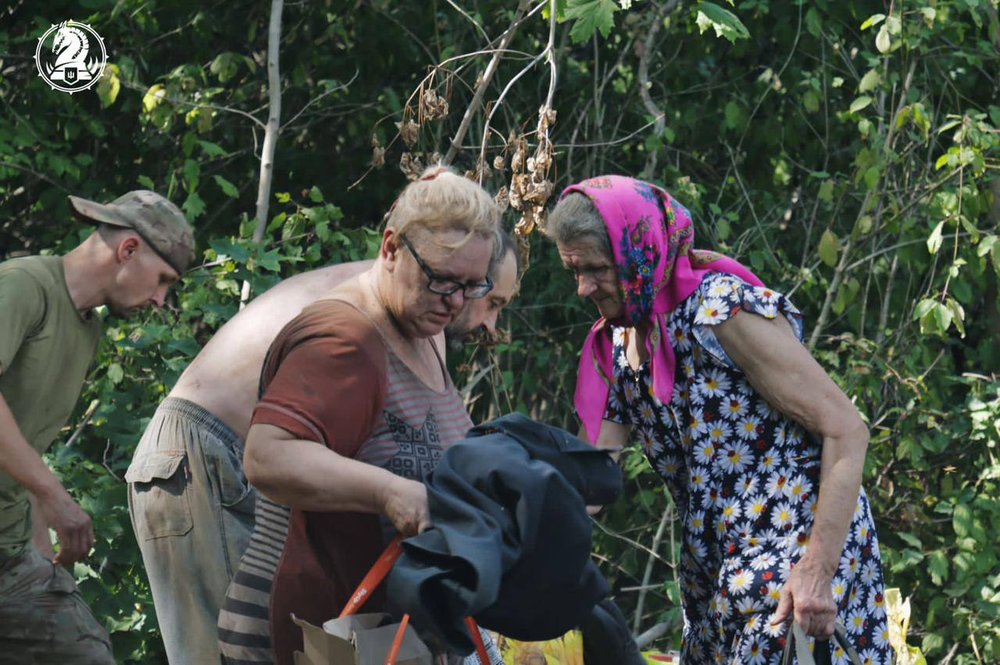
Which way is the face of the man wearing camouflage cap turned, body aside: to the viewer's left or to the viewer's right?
to the viewer's right

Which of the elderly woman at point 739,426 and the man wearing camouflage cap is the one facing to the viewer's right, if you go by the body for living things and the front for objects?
the man wearing camouflage cap

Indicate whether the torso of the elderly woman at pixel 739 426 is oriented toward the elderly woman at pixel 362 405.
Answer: yes

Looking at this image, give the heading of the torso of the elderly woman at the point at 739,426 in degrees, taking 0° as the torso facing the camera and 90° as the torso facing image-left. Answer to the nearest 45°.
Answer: approximately 45°

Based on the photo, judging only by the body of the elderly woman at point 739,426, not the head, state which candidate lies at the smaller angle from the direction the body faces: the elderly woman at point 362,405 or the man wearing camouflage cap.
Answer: the elderly woman

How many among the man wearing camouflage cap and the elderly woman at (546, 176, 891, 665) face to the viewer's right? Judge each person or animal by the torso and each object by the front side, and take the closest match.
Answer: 1

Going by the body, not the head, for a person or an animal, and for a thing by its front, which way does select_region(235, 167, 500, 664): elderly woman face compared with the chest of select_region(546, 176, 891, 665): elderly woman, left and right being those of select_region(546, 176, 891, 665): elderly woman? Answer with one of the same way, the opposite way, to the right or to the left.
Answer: to the left

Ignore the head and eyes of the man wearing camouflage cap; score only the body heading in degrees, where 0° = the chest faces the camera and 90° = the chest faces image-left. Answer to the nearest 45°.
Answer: approximately 270°

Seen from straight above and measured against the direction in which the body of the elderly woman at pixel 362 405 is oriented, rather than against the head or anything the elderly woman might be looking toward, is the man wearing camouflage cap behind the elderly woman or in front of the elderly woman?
behind

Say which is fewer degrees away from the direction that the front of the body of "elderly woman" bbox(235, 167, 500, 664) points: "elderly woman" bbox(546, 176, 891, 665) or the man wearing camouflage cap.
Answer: the elderly woman

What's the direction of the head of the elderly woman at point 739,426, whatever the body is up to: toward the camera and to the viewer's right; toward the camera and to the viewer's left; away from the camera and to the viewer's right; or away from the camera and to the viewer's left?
toward the camera and to the viewer's left

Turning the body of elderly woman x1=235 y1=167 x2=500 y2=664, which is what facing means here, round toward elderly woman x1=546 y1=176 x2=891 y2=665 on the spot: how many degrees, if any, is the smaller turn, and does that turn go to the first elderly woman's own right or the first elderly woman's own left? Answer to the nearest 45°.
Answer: approximately 90° to the first elderly woman's own left
